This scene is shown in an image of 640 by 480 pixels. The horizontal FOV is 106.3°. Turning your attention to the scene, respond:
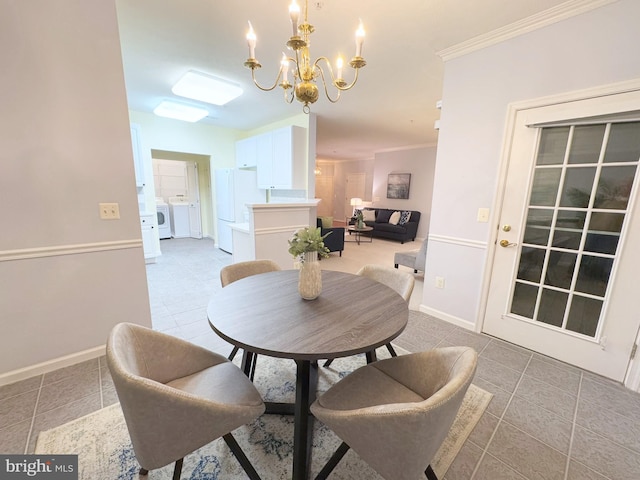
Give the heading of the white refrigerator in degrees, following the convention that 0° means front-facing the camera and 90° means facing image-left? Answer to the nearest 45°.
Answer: approximately 45°

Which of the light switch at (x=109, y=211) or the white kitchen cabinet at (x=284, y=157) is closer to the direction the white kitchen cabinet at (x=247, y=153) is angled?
the light switch

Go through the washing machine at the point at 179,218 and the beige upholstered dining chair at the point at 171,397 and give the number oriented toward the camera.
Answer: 1

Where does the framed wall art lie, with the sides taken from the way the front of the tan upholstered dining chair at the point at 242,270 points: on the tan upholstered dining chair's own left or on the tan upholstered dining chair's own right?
on the tan upholstered dining chair's own left

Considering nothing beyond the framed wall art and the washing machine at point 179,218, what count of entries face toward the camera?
2

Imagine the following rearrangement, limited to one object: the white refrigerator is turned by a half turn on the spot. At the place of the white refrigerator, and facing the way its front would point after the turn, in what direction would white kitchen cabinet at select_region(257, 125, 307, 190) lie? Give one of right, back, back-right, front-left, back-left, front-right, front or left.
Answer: right

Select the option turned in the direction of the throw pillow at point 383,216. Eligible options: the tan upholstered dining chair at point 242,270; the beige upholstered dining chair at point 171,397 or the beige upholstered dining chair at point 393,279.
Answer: the beige upholstered dining chair at point 171,397

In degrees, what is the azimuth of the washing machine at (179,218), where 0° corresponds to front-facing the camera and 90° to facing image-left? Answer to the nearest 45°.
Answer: approximately 0°

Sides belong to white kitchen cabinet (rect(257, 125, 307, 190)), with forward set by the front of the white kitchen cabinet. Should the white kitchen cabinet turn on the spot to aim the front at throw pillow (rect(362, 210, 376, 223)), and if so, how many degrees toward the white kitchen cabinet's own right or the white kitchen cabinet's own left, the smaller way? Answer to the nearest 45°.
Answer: approximately 180°

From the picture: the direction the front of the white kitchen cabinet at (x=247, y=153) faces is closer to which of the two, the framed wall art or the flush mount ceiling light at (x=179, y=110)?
the flush mount ceiling light

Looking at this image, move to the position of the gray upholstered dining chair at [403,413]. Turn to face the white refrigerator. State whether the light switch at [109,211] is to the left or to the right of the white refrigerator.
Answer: left

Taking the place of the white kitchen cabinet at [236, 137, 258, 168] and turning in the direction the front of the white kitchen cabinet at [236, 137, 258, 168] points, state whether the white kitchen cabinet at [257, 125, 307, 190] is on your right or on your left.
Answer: on your left

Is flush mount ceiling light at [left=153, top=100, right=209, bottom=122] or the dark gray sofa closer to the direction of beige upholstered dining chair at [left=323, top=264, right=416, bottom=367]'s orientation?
the flush mount ceiling light

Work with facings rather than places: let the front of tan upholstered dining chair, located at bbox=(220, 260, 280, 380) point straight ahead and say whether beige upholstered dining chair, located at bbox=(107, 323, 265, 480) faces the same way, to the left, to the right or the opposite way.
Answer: to the left
